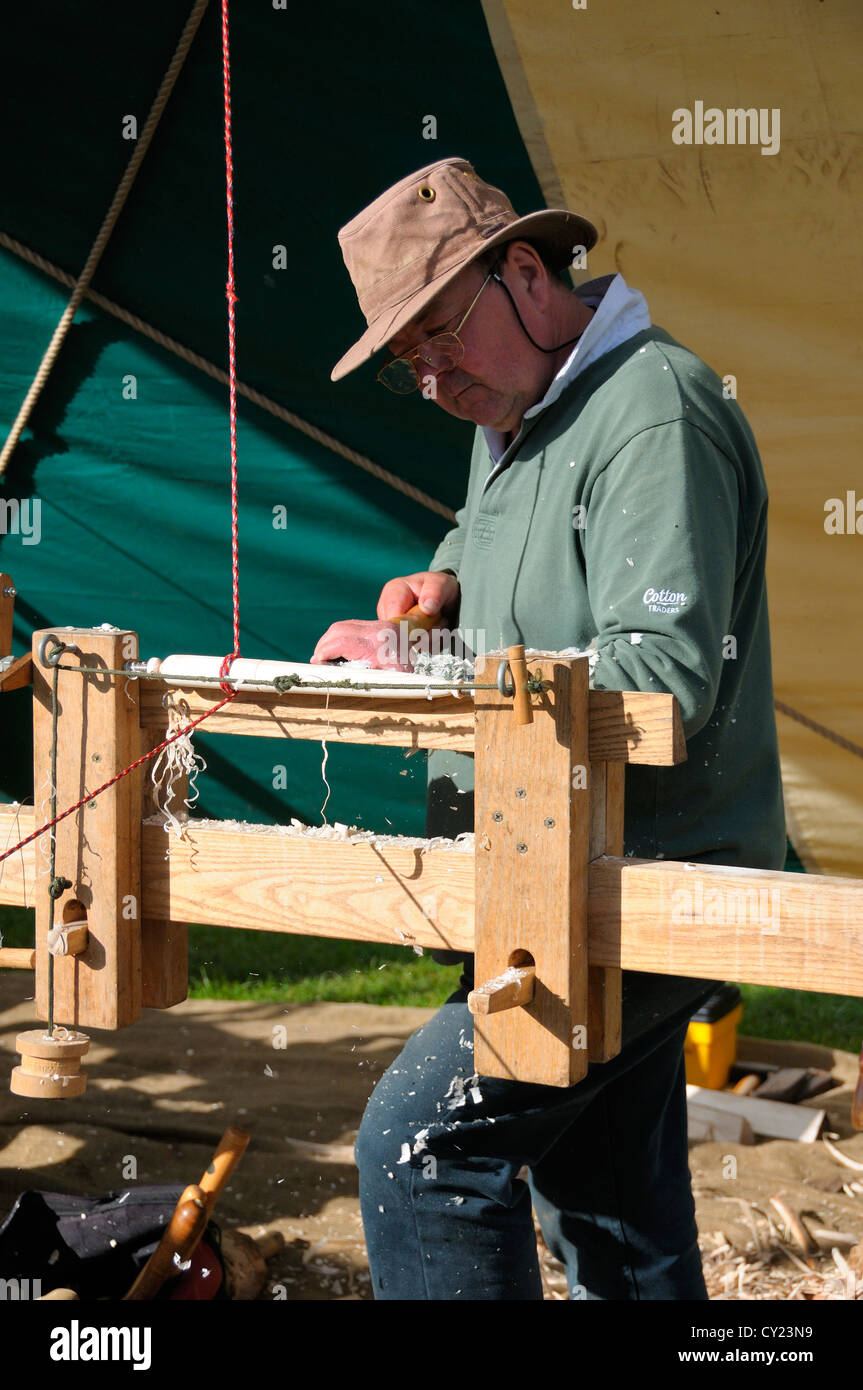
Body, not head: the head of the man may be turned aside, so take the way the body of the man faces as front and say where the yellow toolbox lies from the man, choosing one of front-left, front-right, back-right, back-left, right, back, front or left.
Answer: back-right

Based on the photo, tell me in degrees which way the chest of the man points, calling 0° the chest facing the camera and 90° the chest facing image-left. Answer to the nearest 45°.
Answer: approximately 45°

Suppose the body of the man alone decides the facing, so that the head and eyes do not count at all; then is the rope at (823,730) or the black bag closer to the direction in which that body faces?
the black bag

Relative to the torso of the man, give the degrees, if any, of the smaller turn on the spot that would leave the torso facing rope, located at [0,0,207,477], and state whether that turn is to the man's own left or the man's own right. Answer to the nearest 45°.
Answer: approximately 90° to the man's own right
